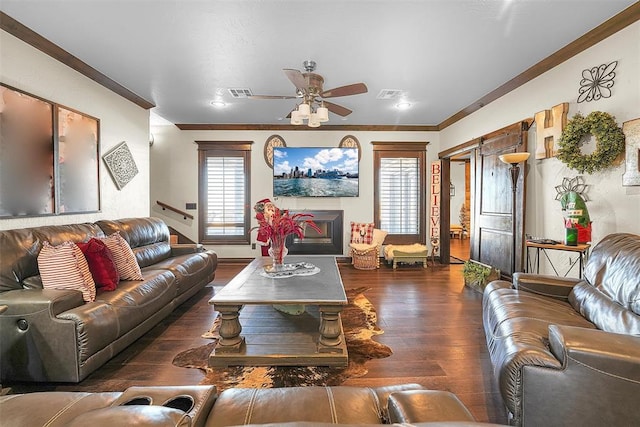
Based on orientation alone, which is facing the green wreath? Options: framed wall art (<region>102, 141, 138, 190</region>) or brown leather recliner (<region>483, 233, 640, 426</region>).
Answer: the framed wall art

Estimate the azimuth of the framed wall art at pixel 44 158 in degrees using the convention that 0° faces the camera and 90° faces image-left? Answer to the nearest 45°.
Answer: approximately 315°

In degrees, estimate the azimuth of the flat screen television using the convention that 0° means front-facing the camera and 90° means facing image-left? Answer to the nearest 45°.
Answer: approximately 0°

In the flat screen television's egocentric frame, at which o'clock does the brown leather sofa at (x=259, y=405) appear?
The brown leather sofa is roughly at 12 o'clock from the flat screen television.

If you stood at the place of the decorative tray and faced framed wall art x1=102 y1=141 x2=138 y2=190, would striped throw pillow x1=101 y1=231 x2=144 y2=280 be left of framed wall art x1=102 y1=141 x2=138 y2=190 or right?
left

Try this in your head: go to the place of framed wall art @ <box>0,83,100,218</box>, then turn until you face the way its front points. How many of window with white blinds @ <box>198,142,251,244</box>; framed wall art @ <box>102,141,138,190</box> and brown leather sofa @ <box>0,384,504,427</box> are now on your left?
2

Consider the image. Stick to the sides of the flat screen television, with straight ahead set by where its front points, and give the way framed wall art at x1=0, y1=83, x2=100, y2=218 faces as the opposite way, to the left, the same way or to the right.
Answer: to the left

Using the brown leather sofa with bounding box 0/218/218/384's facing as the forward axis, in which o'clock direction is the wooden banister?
The wooden banister is roughly at 8 o'clock from the brown leather sofa.

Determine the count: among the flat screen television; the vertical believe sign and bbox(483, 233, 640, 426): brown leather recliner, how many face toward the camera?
2

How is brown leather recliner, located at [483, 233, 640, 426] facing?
to the viewer's left

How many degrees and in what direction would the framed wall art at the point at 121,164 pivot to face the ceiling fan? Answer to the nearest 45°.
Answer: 0° — it already faces it

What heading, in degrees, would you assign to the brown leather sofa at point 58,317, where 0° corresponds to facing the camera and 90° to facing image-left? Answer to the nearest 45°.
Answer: approximately 315°
